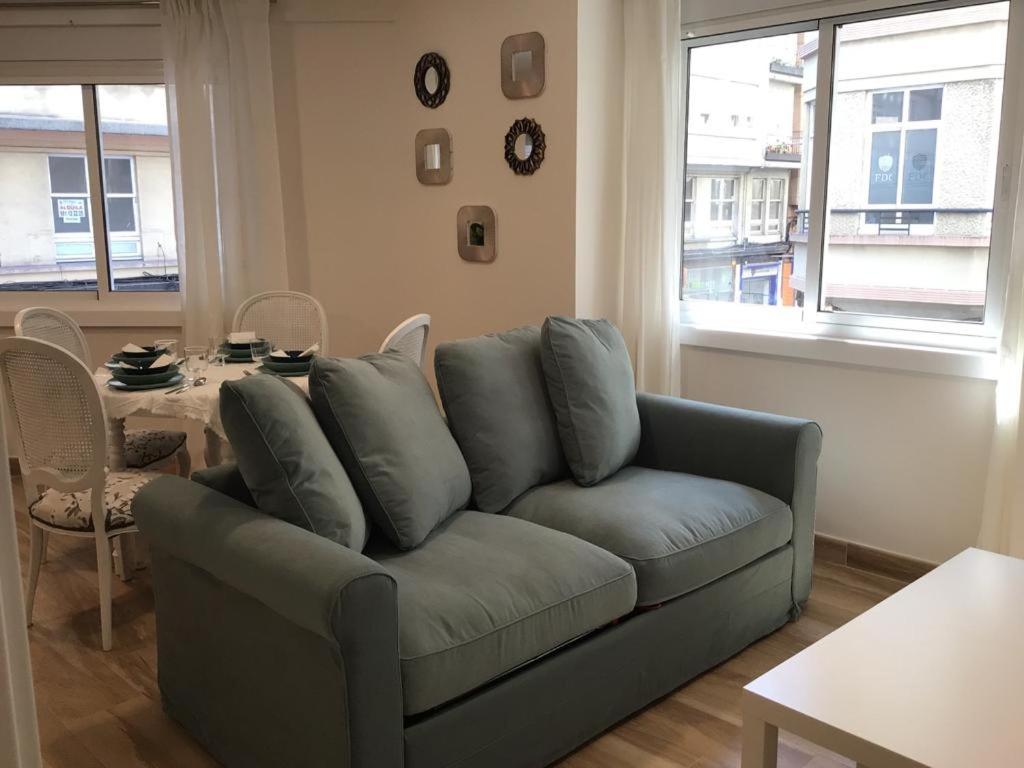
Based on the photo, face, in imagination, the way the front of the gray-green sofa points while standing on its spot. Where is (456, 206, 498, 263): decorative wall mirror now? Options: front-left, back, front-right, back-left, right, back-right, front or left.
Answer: back-left

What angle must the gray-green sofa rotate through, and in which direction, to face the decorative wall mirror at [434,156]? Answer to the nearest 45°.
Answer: approximately 135° to its left

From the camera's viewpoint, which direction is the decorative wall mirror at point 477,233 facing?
toward the camera

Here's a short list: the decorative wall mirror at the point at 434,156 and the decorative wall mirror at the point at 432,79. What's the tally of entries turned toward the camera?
2

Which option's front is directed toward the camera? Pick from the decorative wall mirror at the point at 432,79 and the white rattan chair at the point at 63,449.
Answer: the decorative wall mirror

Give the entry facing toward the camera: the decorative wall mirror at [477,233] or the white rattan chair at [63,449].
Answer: the decorative wall mirror

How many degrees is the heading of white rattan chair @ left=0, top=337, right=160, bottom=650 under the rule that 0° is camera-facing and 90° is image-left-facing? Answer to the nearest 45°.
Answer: approximately 225°

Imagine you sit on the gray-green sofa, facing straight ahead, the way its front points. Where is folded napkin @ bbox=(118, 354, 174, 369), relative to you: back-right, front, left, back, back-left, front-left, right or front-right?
back

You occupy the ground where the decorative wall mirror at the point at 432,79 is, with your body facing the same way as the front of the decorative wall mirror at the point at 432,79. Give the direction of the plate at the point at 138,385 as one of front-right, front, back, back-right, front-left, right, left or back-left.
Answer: front-right

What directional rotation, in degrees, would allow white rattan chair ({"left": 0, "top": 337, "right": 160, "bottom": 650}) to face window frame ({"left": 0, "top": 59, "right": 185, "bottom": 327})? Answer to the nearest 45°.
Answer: approximately 45° to its left

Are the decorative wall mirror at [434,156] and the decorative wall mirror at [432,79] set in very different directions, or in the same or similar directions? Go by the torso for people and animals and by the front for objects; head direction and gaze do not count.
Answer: same or similar directions

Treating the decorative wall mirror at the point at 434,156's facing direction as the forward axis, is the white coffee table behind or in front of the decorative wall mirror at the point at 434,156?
in front

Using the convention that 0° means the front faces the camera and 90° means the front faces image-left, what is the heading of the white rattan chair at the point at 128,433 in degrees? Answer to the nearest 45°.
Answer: approximately 315°
